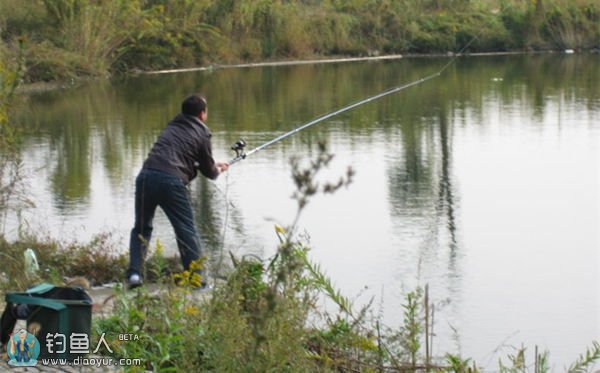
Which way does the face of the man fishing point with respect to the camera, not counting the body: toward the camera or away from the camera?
away from the camera

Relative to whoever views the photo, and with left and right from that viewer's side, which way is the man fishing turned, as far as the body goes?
facing away from the viewer and to the right of the viewer
